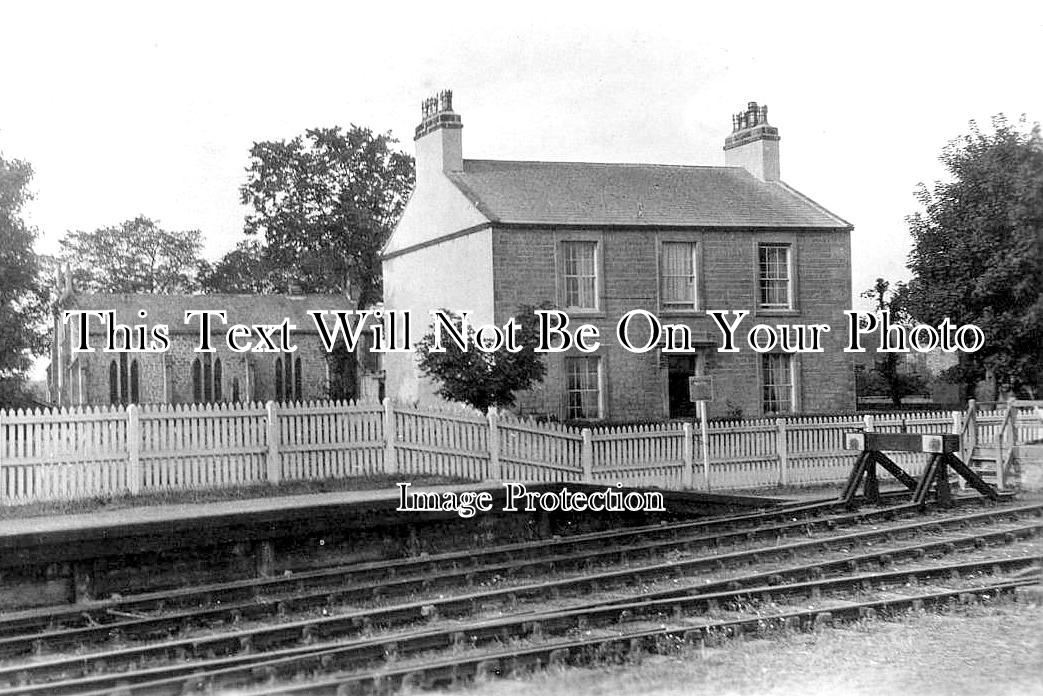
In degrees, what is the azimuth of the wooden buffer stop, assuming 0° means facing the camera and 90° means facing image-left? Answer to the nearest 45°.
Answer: approximately 45°

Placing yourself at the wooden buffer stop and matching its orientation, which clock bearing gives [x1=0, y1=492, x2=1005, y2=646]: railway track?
The railway track is roughly at 12 o'clock from the wooden buffer stop.

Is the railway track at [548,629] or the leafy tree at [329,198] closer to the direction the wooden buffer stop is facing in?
the railway track

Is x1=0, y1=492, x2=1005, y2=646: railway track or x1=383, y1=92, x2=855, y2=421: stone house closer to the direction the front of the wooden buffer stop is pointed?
the railway track

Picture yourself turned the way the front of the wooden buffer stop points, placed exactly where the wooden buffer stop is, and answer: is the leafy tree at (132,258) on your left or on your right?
on your right

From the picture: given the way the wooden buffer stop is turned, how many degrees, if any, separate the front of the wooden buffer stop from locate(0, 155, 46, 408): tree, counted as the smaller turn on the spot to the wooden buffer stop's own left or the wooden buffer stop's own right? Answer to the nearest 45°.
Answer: approximately 45° to the wooden buffer stop's own right

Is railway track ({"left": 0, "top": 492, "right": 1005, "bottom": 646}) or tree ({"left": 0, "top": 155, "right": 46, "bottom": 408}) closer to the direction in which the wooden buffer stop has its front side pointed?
the railway track

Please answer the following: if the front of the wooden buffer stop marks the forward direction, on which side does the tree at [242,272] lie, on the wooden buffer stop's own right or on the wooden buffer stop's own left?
on the wooden buffer stop's own right

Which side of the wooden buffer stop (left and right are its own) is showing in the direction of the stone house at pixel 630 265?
right

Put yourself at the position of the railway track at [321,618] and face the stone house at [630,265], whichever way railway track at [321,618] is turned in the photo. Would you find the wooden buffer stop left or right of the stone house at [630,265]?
right

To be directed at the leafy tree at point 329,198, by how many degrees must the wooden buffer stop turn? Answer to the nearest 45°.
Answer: approximately 90° to its right
